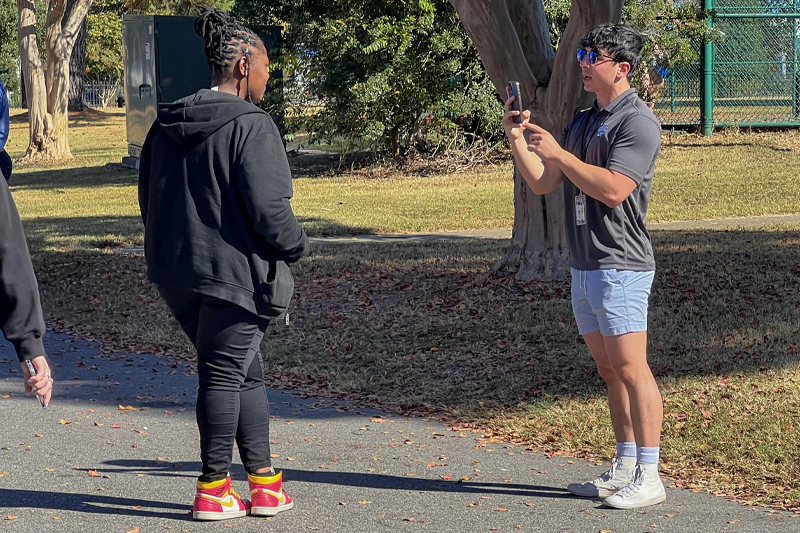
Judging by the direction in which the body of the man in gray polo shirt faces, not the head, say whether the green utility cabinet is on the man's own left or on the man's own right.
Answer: on the man's own right

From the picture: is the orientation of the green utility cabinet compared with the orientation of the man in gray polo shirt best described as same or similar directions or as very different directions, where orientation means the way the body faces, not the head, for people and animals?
same or similar directions

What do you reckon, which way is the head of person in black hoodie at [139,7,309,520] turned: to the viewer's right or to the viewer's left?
to the viewer's right

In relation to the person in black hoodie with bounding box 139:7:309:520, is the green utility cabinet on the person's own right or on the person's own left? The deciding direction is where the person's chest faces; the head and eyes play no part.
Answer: on the person's own left

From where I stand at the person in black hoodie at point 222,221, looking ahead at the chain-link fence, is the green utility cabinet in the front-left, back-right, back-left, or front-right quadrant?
front-left

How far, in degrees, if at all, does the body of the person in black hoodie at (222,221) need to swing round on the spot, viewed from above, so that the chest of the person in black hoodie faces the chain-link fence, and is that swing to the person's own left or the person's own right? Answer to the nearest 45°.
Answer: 0° — they already face it

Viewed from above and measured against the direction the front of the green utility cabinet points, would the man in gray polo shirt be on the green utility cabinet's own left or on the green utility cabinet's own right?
on the green utility cabinet's own left

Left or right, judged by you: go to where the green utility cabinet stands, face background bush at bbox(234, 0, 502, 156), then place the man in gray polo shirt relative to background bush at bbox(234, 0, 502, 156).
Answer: right

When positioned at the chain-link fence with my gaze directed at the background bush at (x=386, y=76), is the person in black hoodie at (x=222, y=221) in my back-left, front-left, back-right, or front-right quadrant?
front-left

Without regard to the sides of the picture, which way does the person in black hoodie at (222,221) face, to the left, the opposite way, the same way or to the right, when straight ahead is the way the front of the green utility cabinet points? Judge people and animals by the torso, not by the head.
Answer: the opposite way

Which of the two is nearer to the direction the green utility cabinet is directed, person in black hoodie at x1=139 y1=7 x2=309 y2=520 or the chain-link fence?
the person in black hoodie

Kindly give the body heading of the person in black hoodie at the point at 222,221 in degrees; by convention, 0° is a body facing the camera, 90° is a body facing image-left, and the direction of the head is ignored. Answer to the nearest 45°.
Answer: approximately 225°

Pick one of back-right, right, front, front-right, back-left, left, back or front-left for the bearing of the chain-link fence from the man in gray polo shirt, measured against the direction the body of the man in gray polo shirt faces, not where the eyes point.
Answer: back-right

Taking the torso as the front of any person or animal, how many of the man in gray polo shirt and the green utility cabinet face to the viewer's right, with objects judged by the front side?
0

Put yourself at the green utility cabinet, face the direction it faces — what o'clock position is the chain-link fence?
The chain-link fence is roughly at 8 o'clock from the green utility cabinet.

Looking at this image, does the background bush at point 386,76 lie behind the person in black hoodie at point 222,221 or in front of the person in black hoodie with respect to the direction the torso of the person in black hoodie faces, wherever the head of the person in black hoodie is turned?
in front

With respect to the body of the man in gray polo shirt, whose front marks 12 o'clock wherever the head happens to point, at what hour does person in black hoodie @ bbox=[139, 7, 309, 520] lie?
The person in black hoodie is roughly at 1 o'clock from the man in gray polo shirt.

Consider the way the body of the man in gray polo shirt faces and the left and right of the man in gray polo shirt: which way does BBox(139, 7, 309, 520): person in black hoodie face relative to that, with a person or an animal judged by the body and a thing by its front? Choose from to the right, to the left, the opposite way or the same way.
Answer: the opposite way
